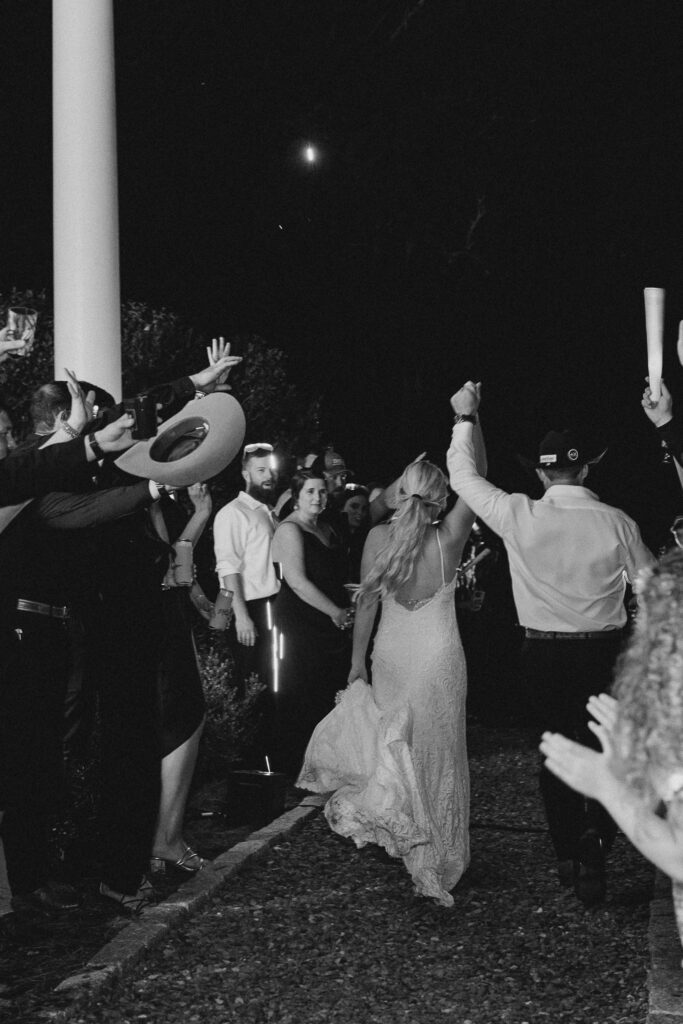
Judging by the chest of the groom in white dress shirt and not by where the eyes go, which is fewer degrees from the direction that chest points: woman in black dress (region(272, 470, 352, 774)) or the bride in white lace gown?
the woman in black dress

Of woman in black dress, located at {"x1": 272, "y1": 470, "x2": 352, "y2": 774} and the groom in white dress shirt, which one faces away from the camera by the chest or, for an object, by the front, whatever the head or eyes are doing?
the groom in white dress shirt

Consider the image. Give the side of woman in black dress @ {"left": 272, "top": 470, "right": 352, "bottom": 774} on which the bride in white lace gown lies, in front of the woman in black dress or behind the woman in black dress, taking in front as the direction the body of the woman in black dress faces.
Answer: in front

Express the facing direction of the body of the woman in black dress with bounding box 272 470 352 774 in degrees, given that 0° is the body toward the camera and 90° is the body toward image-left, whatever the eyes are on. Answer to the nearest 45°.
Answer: approximately 315°

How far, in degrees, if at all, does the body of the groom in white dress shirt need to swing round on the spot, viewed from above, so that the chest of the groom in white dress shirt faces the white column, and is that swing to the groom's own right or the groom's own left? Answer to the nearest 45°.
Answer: approximately 45° to the groom's own left

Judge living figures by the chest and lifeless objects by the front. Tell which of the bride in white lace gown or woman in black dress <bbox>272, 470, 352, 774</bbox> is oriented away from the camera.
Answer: the bride in white lace gown

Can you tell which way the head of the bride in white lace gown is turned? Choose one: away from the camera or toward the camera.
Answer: away from the camera

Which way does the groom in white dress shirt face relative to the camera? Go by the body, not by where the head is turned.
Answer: away from the camera

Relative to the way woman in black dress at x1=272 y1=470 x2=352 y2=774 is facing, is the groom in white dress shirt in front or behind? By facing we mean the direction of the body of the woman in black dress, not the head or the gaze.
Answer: in front

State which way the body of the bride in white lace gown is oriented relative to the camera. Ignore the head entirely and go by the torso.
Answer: away from the camera

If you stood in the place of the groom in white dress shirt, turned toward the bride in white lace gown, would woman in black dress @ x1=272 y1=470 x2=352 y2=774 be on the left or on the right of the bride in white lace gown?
right
